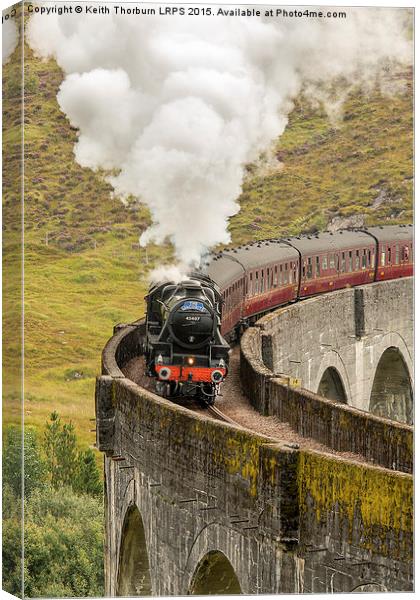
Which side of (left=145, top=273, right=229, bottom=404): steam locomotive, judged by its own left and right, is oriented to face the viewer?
front

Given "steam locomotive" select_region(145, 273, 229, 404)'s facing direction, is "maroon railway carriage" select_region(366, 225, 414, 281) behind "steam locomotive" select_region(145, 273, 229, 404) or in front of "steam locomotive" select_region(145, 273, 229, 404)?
behind

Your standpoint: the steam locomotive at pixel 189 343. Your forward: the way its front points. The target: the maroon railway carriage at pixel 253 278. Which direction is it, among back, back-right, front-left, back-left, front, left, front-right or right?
back
